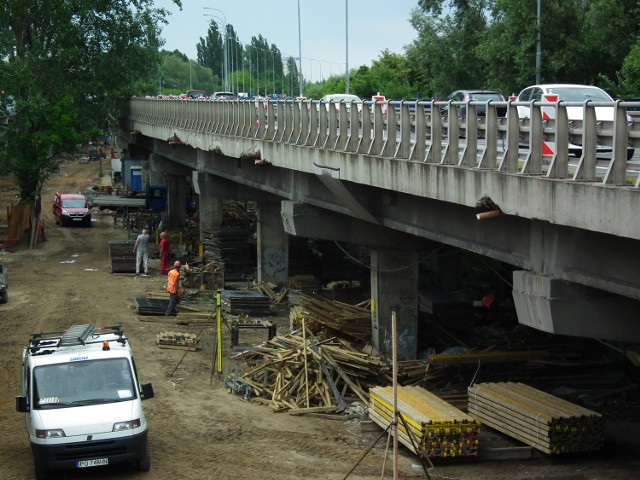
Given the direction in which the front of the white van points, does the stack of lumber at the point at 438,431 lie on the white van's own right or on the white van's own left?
on the white van's own left

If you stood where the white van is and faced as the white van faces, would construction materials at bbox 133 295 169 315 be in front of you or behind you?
behind

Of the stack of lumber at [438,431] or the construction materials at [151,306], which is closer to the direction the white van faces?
the stack of lumber

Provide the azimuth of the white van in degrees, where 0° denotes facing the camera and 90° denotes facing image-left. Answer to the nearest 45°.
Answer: approximately 0°

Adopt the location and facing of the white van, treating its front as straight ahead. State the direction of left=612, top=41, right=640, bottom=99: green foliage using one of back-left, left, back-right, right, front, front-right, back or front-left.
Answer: back-left

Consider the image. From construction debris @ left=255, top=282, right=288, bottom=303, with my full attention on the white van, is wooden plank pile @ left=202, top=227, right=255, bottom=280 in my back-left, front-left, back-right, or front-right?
back-right

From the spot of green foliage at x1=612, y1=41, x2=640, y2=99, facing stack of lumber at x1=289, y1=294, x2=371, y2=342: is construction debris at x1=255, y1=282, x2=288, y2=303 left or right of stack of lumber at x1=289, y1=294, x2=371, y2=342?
right

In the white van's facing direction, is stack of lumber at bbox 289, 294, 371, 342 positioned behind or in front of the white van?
behind

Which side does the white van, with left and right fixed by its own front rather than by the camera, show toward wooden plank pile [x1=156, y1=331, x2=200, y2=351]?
back

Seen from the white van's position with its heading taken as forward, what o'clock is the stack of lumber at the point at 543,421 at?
The stack of lumber is roughly at 9 o'clock from the white van.

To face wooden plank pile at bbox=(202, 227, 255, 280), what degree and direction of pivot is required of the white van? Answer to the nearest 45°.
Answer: approximately 180°

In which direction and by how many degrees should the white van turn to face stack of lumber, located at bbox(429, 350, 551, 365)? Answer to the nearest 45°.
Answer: approximately 135° to its left

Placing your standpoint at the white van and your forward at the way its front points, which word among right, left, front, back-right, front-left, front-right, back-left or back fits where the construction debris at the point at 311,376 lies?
back-left

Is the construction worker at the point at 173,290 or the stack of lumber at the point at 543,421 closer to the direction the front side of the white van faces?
the stack of lumber
